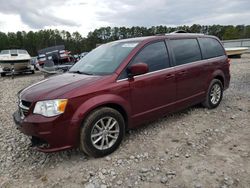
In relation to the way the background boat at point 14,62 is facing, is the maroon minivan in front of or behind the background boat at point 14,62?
in front

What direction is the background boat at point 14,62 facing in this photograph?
toward the camera

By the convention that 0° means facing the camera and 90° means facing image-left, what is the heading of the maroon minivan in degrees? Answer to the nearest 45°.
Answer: approximately 45°

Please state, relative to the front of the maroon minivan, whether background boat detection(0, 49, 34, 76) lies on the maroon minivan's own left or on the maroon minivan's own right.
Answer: on the maroon minivan's own right

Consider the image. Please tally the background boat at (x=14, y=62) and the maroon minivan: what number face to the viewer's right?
0
